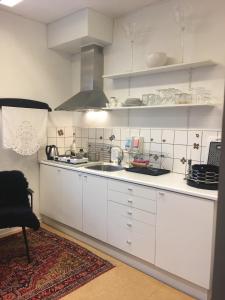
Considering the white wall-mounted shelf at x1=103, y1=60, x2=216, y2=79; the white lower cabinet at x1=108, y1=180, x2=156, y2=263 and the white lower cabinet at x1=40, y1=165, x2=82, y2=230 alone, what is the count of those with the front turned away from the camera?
0

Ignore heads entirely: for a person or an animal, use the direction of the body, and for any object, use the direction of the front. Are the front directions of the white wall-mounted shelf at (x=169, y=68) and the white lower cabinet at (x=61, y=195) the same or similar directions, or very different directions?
same or similar directions

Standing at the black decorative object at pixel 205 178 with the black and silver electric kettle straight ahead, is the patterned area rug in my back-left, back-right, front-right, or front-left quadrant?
front-left

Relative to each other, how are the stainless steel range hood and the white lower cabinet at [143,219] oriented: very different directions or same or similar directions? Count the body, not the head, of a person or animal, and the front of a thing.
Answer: same or similar directions

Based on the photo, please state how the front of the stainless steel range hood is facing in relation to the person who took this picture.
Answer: facing the viewer and to the left of the viewer

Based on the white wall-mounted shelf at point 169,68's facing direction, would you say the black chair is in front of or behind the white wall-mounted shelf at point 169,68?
in front

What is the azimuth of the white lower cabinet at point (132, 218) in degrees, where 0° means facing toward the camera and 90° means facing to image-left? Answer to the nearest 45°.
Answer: approximately 45°

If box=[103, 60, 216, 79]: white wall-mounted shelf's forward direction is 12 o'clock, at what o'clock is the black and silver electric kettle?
The black and silver electric kettle is roughly at 2 o'clock from the white wall-mounted shelf.

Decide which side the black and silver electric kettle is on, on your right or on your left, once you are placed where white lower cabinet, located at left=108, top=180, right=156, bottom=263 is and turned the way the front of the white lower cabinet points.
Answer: on your right

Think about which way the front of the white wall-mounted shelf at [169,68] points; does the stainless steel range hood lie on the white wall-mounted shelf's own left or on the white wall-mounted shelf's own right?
on the white wall-mounted shelf's own right

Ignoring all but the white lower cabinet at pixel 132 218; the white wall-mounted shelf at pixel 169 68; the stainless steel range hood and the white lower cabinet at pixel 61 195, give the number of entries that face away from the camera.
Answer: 0
